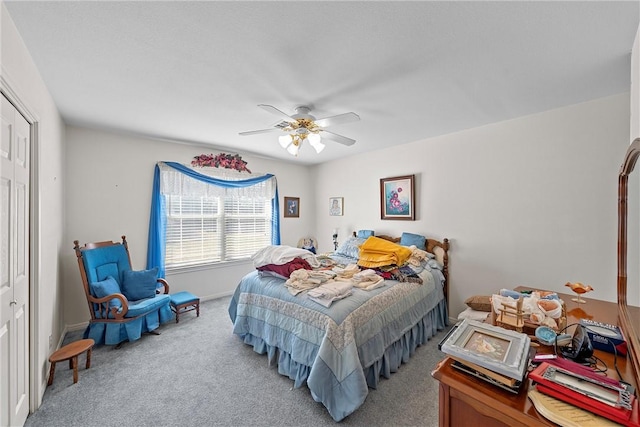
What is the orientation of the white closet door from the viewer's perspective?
to the viewer's right

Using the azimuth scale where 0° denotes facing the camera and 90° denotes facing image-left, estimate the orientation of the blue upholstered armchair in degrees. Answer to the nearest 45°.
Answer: approximately 315°

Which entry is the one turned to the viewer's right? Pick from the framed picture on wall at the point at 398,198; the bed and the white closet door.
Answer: the white closet door

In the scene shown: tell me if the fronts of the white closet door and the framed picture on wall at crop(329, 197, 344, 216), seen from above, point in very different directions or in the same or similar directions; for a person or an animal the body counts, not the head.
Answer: very different directions

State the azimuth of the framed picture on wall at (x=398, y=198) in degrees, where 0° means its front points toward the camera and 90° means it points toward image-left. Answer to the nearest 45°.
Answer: approximately 45°

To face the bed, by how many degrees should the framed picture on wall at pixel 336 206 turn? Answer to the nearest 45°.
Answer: approximately 45° to its left
